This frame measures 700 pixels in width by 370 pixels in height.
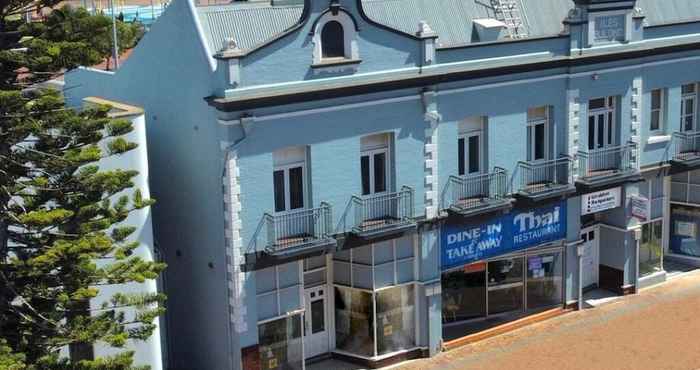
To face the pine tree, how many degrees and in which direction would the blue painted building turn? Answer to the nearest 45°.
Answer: approximately 90° to its right
